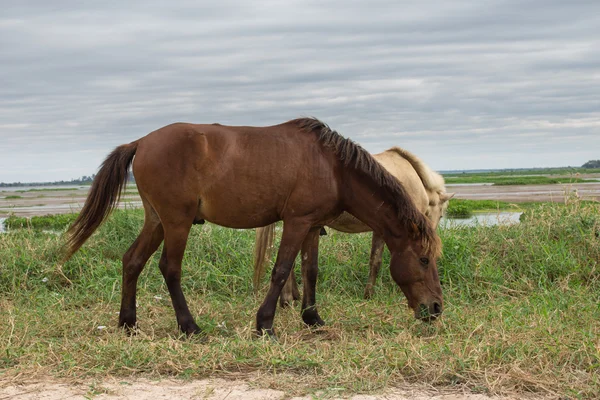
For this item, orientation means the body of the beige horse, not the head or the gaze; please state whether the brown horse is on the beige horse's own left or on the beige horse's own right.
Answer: on the beige horse's own right

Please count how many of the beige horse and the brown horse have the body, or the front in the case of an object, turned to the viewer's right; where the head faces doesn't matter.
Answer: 2

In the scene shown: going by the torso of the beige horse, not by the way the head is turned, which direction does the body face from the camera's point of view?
to the viewer's right

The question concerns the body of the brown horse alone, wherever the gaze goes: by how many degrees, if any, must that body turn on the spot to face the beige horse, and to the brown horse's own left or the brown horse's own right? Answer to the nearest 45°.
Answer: approximately 45° to the brown horse's own left

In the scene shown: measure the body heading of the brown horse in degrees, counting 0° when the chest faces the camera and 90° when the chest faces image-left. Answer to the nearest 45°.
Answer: approximately 270°
